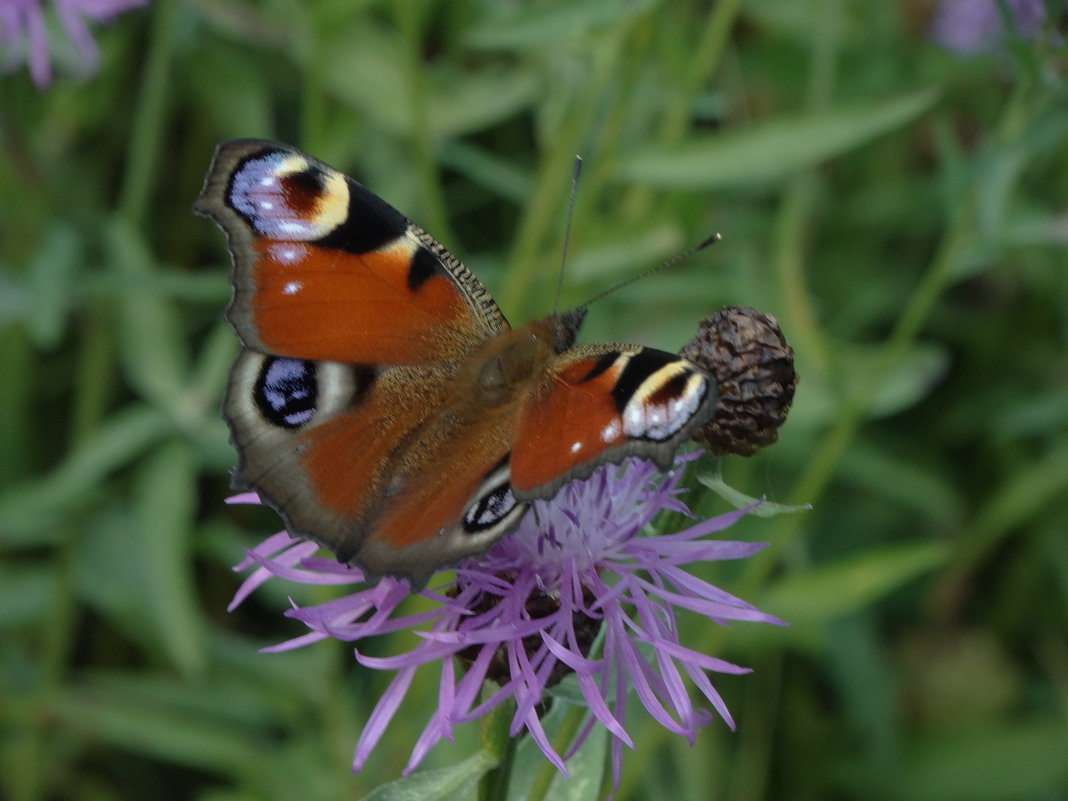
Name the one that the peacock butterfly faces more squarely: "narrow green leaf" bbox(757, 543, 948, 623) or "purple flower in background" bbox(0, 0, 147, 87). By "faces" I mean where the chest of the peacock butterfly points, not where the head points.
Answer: the narrow green leaf

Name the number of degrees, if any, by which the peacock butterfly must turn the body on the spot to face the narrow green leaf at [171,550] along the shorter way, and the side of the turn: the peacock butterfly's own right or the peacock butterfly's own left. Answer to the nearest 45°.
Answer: approximately 90° to the peacock butterfly's own left

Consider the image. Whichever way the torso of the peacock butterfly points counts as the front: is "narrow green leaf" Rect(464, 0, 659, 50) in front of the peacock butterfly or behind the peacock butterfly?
in front

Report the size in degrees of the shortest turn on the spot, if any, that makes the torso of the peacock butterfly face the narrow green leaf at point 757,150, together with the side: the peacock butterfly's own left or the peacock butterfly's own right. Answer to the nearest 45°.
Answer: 0° — it already faces it

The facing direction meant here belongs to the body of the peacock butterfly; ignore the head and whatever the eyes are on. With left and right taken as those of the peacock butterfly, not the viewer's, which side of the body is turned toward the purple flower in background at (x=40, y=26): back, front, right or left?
left

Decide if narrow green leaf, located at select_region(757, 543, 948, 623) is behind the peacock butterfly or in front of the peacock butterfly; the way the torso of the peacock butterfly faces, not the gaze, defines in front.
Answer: in front

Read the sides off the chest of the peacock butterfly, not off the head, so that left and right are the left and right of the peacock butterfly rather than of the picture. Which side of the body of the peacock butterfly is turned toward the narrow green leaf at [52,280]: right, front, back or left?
left

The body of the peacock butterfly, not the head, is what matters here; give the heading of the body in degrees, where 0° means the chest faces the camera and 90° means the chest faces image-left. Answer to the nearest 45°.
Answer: approximately 225°
